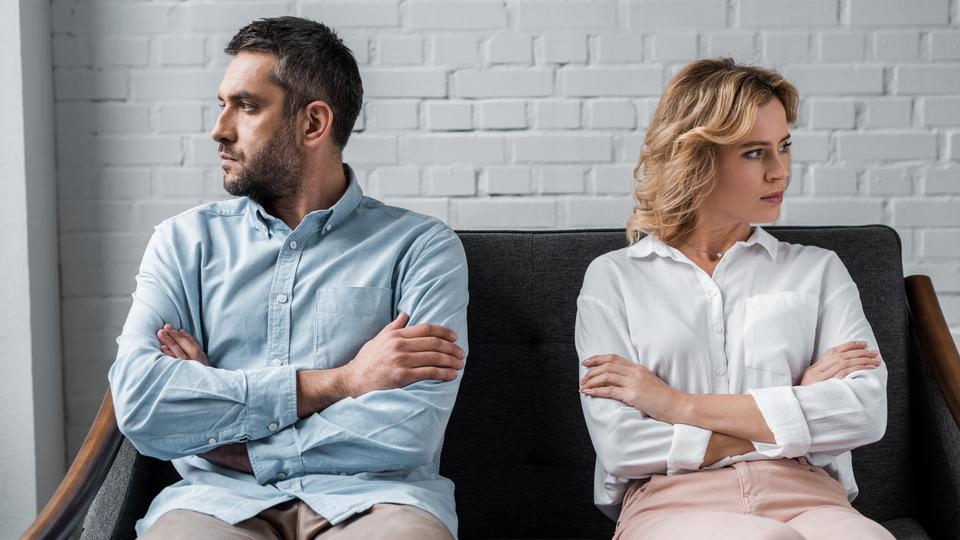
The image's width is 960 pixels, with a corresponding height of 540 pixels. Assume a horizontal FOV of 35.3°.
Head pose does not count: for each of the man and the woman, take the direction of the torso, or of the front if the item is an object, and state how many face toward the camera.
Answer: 2

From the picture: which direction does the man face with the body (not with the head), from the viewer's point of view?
toward the camera

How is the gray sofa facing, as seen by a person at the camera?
facing the viewer

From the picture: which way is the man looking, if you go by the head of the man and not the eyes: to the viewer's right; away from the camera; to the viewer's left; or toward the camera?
to the viewer's left
